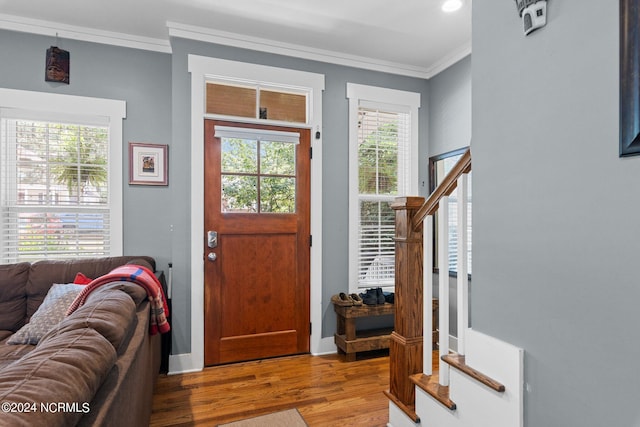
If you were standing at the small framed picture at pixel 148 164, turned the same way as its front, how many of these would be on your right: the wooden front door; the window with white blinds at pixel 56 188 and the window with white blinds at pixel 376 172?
1

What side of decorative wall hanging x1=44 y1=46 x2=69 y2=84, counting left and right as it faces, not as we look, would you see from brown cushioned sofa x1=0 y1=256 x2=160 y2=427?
front

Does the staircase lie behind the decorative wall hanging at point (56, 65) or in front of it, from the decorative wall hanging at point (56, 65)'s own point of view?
in front

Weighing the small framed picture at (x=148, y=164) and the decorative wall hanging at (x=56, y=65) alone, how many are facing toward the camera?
2

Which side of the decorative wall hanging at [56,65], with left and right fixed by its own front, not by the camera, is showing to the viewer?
front

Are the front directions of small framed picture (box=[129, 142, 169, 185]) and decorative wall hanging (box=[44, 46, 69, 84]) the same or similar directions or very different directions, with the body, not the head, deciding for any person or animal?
same or similar directions

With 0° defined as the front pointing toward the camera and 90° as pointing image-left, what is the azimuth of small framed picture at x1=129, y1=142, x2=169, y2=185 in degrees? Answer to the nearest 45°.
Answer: approximately 0°

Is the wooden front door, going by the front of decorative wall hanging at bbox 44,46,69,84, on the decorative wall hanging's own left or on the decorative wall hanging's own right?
on the decorative wall hanging's own left

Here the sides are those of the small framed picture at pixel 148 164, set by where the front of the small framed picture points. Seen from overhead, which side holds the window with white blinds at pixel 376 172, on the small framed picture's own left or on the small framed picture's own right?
on the small framed picture's own left
